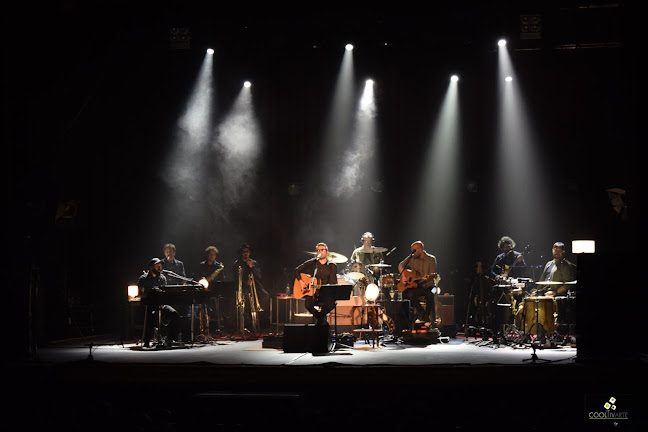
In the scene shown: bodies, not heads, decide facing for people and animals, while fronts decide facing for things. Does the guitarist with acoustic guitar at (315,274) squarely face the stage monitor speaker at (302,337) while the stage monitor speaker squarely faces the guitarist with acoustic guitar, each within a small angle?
yes

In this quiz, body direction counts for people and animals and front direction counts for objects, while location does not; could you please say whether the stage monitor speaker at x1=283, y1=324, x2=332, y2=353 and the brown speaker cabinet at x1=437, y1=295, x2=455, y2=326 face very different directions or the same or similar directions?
very different directions

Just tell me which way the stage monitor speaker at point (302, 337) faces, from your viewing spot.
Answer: facing away from the viewer

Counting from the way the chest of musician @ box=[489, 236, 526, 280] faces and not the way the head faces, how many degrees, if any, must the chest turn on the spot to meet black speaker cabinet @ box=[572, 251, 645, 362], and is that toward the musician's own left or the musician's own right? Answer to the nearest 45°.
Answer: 0° — they already face it

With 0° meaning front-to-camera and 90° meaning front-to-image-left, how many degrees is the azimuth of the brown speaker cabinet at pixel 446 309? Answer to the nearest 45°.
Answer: approximately 0°

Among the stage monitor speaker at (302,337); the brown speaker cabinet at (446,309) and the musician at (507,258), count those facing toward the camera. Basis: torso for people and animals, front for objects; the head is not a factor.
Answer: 2

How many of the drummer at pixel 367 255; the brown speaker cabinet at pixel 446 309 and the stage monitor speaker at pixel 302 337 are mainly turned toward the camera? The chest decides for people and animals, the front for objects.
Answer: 2

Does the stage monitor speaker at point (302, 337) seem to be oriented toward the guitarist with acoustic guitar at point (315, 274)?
yes

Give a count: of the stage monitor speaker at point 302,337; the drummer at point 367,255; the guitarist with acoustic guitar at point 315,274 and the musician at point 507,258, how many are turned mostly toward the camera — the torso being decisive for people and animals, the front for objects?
3

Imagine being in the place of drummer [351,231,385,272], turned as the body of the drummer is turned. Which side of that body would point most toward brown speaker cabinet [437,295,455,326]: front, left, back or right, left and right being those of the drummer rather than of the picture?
left
